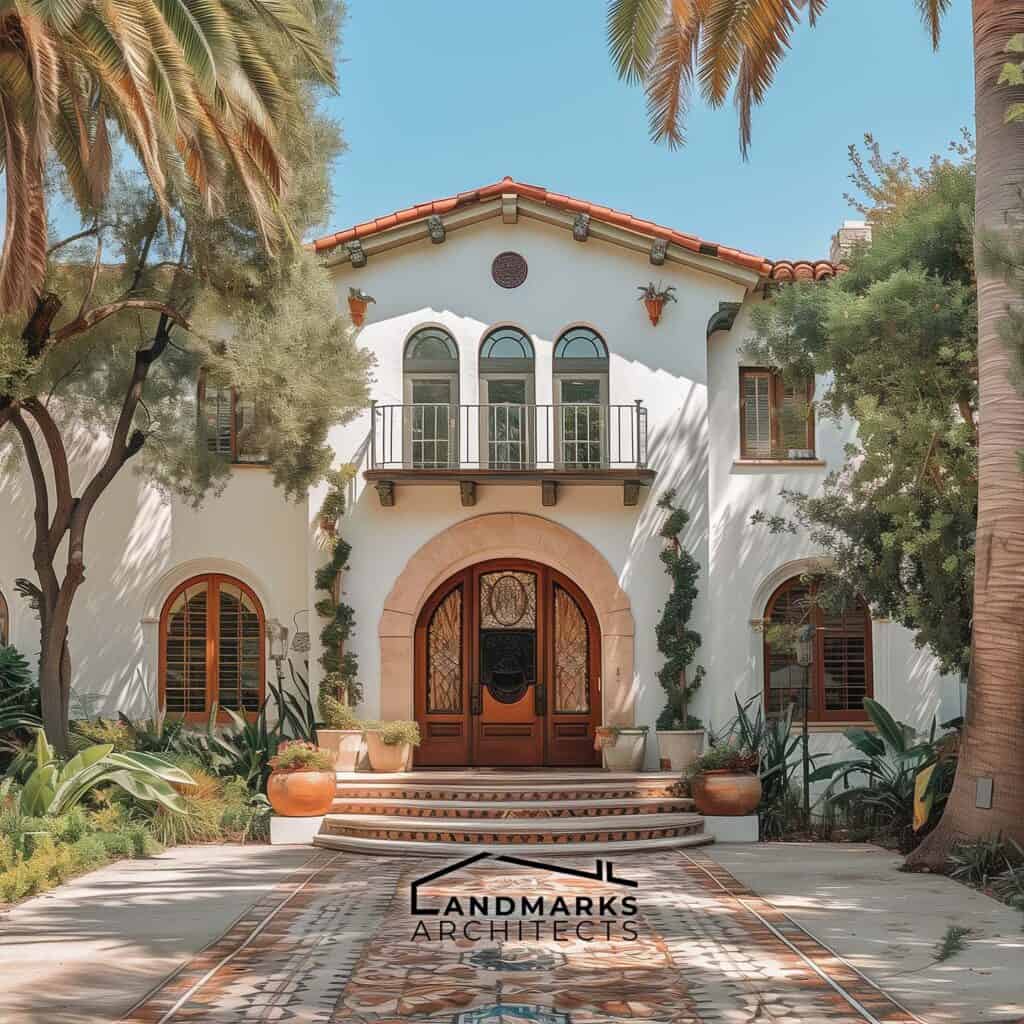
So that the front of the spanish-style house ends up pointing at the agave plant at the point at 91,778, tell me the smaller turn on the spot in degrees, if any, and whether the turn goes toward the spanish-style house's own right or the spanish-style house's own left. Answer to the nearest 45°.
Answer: approximately 45° to the spanish-style house's own right

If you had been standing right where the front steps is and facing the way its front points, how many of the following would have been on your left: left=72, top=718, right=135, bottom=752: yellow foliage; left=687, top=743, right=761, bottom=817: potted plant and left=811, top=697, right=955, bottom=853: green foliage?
2

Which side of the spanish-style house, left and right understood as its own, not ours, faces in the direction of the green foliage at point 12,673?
right

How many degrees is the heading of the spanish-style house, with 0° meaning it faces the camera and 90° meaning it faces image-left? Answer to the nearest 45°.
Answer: approximately 0°

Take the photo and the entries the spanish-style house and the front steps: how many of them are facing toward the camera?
2

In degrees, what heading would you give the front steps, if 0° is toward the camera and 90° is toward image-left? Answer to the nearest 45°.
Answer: approximately 0°

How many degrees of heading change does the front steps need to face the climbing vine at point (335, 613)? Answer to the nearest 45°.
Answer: approximately 135° to its right

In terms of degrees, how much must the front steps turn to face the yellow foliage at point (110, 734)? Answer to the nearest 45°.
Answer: approximately 90° to its right

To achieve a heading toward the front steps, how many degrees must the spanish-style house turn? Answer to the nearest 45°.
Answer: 0° — it already faces it
